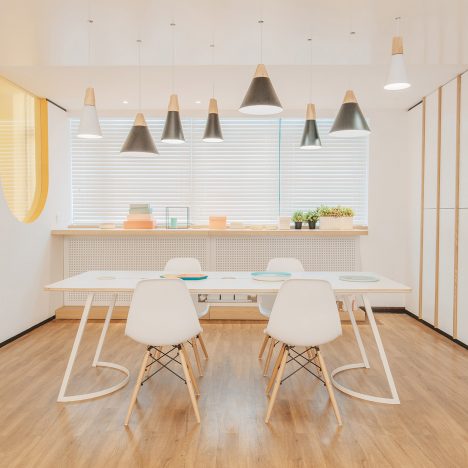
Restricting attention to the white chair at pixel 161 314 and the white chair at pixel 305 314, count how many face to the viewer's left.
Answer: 0

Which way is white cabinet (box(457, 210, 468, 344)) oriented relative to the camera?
to the viewer's left

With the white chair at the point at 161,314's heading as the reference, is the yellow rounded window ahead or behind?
ahead

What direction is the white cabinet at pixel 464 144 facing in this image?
to the viewer's left

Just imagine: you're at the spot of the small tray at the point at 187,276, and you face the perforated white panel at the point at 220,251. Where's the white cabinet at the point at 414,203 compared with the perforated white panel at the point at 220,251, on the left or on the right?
right

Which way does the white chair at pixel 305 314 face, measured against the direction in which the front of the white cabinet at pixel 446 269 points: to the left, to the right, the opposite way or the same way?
to the right

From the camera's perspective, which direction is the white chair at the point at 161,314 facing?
away from the camera

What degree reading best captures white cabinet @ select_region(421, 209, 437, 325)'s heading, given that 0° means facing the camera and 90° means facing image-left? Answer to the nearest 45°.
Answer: approximately 90°

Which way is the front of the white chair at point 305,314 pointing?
away from the camera

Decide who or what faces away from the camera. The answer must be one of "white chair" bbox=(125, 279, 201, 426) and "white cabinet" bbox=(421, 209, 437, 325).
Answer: the white chair

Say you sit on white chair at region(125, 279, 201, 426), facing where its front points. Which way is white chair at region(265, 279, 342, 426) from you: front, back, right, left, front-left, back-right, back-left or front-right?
right

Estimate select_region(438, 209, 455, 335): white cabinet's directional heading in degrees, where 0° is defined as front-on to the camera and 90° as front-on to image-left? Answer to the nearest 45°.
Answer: approximately 90°
